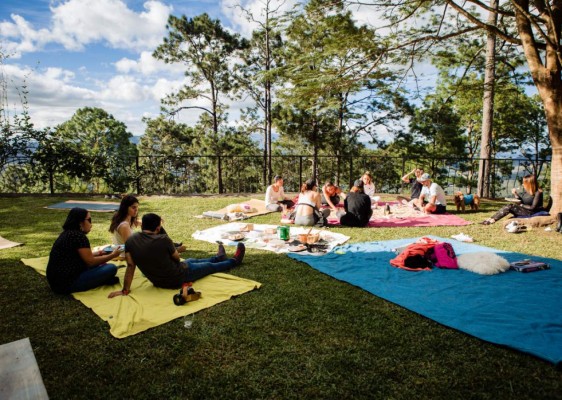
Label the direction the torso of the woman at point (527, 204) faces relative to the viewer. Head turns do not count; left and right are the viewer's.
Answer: facing to the left of the viewer

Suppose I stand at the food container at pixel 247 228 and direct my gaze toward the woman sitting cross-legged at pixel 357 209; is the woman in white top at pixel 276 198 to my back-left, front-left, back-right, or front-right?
front-left

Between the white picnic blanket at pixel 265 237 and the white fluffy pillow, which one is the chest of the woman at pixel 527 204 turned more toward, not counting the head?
the white picnic blanket

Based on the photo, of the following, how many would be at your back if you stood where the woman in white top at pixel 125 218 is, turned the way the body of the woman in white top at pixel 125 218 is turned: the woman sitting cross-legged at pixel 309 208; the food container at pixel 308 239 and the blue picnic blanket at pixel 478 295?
0

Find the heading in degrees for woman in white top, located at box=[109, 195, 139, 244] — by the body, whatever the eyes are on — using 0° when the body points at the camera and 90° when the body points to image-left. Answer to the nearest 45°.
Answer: approximately 270°

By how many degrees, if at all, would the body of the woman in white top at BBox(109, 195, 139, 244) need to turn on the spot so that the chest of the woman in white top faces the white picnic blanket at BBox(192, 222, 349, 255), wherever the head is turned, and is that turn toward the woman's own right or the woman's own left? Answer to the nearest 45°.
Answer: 0° — they already face it

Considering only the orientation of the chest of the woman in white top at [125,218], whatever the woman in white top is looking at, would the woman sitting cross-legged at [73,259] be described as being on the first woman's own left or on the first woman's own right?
on the first woman's own right

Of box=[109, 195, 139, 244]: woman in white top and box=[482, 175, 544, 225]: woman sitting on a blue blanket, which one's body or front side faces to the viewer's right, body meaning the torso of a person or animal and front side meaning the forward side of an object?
the woman in white top

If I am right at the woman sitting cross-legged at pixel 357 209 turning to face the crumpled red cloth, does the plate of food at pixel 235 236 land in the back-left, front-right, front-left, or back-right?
front-right

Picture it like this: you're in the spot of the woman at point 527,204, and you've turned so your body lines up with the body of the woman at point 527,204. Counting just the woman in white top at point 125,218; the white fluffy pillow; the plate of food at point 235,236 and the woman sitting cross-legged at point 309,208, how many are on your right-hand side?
0

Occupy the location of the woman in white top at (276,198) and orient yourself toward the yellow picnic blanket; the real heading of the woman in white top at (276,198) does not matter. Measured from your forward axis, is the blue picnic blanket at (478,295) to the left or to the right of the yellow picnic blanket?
left

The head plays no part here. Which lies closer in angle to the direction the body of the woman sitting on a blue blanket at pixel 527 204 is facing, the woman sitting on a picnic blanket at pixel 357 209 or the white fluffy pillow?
the woman sitting on a picnic blanket

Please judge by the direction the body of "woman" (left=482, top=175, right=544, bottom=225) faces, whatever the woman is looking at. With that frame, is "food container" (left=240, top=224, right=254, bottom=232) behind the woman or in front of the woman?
in front

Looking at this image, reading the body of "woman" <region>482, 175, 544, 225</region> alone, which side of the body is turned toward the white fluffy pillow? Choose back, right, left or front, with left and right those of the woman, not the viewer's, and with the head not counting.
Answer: left

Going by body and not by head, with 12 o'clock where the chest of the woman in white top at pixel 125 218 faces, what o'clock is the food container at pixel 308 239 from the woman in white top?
The food container is roughly at 12 o'clock from the woman in white top.

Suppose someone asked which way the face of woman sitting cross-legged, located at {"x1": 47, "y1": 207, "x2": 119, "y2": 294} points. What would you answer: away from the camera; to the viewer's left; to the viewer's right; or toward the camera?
to the viewer's right

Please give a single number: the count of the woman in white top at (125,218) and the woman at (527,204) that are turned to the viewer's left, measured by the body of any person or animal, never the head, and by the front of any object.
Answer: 1

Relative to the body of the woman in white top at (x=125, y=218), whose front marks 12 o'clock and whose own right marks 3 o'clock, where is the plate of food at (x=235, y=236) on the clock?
The plate of food is roughly at 11 o'clock from the woman in white top.
